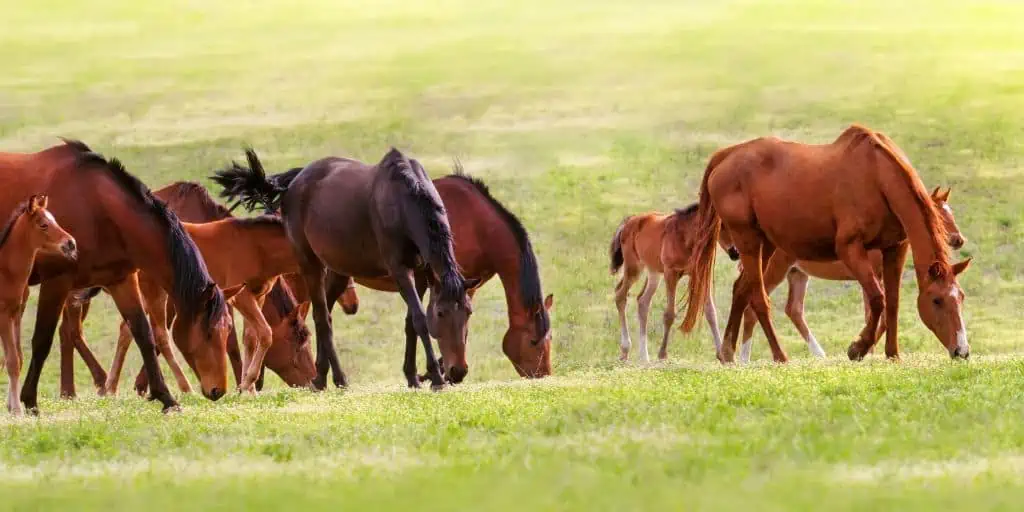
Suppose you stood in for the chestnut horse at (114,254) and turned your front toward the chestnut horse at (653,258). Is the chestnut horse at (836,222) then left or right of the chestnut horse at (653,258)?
right

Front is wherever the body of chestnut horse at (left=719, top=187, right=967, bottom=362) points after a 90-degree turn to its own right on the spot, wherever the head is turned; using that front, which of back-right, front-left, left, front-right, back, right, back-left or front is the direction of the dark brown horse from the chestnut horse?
front-right

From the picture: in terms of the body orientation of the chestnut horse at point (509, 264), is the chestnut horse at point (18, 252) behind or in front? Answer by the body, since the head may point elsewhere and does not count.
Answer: behind

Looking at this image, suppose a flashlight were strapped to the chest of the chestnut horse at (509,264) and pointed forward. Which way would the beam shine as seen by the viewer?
to the viewer's right

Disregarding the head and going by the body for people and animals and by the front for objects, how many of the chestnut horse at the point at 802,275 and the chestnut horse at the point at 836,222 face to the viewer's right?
2

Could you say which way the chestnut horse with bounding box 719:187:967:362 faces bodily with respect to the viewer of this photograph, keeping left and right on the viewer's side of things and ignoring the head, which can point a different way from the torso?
facing to the right of the viewer

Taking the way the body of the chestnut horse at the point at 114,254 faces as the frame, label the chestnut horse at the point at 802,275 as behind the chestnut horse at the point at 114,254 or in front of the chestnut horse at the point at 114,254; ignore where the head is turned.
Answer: in front

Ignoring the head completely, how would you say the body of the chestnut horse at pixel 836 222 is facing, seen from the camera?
to the viewer's right

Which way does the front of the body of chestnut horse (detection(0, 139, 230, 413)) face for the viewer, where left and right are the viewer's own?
facing to the right of the viewer

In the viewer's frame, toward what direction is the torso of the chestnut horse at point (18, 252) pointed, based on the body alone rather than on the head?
to the viewer's right
